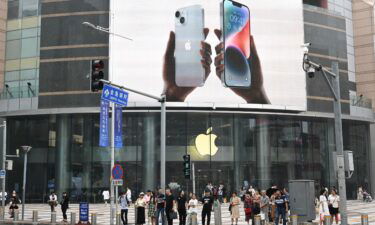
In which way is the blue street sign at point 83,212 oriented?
toward the camera

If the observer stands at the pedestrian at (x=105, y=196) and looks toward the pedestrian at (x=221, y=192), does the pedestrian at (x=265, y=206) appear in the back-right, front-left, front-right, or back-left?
front-right

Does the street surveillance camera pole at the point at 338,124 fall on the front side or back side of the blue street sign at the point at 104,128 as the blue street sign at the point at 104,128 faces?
on the front side

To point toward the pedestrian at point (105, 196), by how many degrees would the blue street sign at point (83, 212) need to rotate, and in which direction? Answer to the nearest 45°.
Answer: approximately 180°

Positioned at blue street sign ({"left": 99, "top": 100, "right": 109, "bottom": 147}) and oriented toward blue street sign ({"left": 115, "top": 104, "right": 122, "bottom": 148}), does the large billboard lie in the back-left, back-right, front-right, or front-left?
front-left

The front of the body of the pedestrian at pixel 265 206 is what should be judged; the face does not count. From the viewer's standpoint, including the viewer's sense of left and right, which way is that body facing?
facing the viewer and to the left of the viewer

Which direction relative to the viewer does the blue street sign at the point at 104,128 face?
toward the camera

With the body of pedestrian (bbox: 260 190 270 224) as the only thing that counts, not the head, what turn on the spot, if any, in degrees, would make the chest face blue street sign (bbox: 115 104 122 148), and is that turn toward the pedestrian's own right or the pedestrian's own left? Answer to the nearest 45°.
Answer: approximately 90° to the pedestrian's own right

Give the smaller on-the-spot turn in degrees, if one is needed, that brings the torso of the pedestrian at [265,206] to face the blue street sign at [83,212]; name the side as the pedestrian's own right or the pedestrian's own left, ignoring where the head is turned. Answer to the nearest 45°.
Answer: approximately 45° to the pedestrian's own right
